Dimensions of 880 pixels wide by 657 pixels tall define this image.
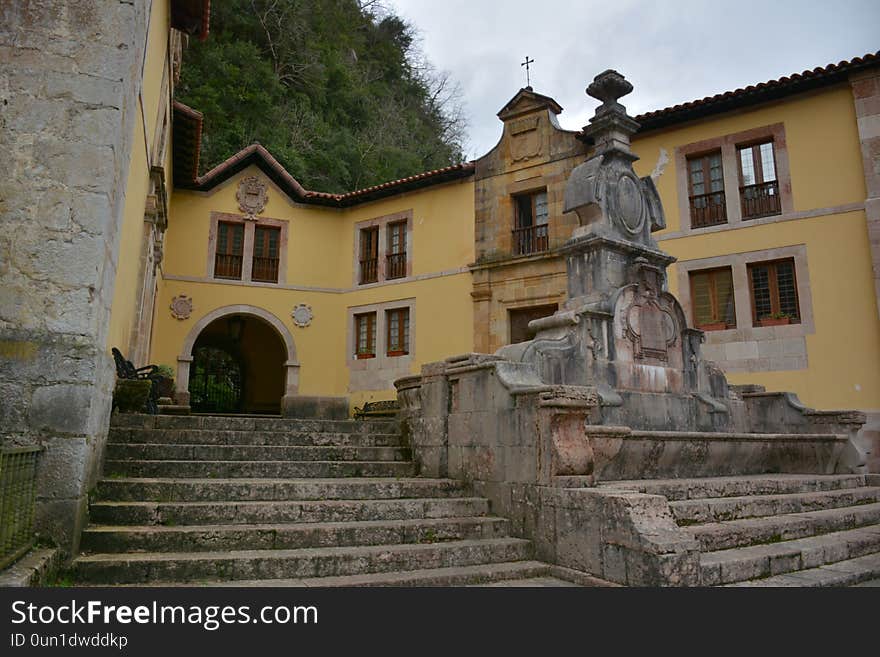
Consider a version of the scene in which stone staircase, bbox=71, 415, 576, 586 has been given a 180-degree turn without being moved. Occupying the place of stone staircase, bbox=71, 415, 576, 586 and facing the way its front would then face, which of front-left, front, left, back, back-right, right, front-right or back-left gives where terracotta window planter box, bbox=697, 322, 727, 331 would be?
front-right

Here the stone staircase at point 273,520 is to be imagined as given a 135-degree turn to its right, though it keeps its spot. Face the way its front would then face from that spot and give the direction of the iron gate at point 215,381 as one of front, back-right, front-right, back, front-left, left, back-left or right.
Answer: front-right

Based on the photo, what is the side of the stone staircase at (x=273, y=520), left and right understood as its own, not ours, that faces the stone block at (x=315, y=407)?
back

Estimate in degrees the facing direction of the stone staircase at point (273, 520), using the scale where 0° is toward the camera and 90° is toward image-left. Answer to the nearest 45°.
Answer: approximately 0°

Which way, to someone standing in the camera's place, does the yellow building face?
facing the viewer and to the left of the viewer

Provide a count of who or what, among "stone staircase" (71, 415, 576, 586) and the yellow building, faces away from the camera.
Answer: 0

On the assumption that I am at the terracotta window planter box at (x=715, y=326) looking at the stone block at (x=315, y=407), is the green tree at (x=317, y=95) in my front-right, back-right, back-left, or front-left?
front-right

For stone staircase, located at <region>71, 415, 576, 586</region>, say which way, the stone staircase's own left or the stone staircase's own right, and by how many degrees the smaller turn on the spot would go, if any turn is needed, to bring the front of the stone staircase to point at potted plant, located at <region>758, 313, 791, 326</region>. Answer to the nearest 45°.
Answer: approximately 135° to the stone staircase's own left
